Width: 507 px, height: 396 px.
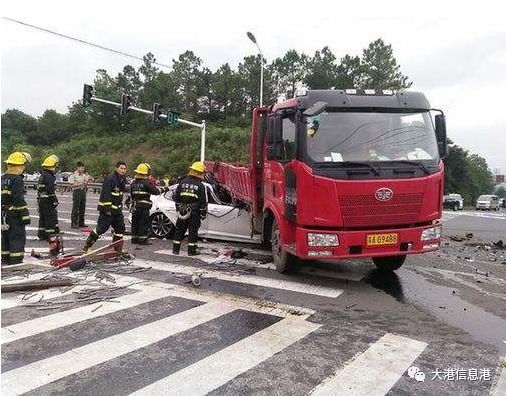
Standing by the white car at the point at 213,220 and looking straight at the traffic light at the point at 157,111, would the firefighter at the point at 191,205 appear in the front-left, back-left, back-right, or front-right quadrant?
back-left

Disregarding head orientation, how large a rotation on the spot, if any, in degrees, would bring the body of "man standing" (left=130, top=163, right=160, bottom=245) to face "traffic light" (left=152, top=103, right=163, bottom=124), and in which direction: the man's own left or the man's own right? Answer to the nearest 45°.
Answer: approximately 45° to the man's own left

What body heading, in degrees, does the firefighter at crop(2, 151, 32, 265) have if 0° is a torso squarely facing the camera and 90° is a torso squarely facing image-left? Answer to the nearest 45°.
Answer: approximately 225°
